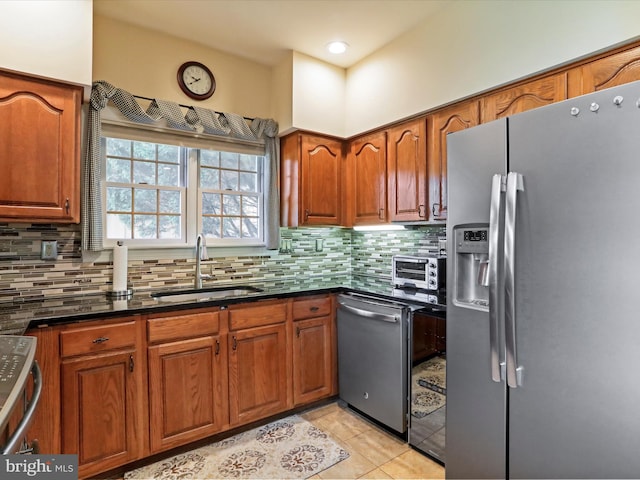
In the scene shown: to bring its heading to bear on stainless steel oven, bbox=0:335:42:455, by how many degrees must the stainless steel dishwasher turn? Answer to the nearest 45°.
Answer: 0° — it already faces it

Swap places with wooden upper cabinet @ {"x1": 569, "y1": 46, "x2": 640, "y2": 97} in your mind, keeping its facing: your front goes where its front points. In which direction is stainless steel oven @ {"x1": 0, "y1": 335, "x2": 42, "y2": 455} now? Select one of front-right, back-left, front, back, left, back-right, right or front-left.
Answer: front

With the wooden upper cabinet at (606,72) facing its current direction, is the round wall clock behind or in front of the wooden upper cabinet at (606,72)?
in front

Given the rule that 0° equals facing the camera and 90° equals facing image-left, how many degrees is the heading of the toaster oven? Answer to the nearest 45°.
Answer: approximately 45°

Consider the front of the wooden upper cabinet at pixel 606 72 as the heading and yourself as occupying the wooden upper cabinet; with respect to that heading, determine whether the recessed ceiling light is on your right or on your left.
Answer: on your right

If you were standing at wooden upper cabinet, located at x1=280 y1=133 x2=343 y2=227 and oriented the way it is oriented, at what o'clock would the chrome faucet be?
The chrome faucet is roughly at 4 o'clock from the wooden upper cabinet.

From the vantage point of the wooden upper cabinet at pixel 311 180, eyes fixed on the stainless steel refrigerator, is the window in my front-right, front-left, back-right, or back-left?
back-right

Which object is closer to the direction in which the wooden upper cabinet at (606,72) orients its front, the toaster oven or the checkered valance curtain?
the checkered valance curtain

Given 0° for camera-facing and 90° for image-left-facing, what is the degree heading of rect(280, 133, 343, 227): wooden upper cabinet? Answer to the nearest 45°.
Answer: approximately 315°

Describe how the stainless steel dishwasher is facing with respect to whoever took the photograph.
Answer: facing the viewer and to the left of the viewer

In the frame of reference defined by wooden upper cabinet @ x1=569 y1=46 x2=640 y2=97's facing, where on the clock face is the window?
The window is roughly at 1 o'clock from the wooden upper cabinet.

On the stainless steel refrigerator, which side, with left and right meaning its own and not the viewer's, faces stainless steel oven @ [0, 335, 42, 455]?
front

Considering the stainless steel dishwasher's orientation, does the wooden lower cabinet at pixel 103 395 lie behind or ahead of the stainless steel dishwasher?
ahead
